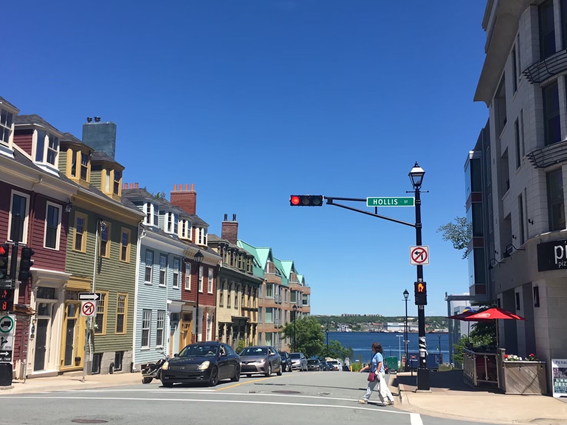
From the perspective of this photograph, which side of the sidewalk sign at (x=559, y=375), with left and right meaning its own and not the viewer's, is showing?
front

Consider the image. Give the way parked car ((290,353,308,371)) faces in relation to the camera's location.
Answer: facing the viewer and to the left of the viewer

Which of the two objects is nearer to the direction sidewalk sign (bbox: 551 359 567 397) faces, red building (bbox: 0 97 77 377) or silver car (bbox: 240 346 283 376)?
the red building

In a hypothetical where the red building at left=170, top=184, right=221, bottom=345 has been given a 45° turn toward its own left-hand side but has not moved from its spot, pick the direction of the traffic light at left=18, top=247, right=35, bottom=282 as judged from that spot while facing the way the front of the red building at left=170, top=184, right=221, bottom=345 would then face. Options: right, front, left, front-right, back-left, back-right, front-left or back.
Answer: right

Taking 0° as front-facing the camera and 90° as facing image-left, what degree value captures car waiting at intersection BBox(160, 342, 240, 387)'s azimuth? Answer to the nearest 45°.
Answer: approximately 45°

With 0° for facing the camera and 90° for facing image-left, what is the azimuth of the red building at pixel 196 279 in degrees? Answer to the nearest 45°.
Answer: approximately 315°

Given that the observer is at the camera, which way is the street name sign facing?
facing the viewer

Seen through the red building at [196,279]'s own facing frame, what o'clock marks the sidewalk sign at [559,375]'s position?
The sidewalk sign is roughly at 1 o'clock from the red building.

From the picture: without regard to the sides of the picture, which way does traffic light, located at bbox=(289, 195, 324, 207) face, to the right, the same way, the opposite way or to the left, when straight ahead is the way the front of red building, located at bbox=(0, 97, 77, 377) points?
to the right

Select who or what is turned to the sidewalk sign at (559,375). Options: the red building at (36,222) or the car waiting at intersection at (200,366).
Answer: the red building
